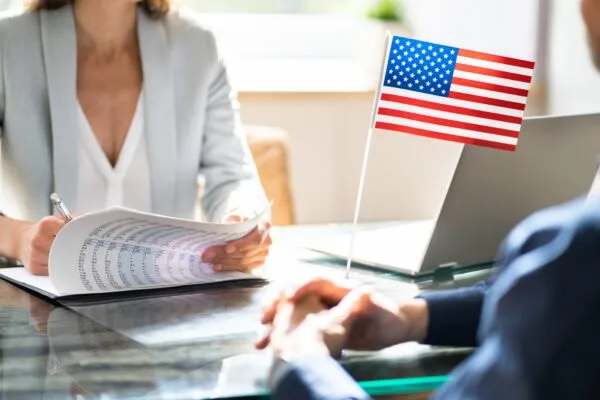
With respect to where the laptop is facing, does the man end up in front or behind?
behind

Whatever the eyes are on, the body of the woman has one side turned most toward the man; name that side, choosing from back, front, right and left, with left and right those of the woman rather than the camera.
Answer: front

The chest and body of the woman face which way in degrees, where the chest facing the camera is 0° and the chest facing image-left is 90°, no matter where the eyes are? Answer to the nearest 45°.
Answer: approximately 0°

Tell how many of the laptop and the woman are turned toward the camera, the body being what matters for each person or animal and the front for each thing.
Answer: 1
